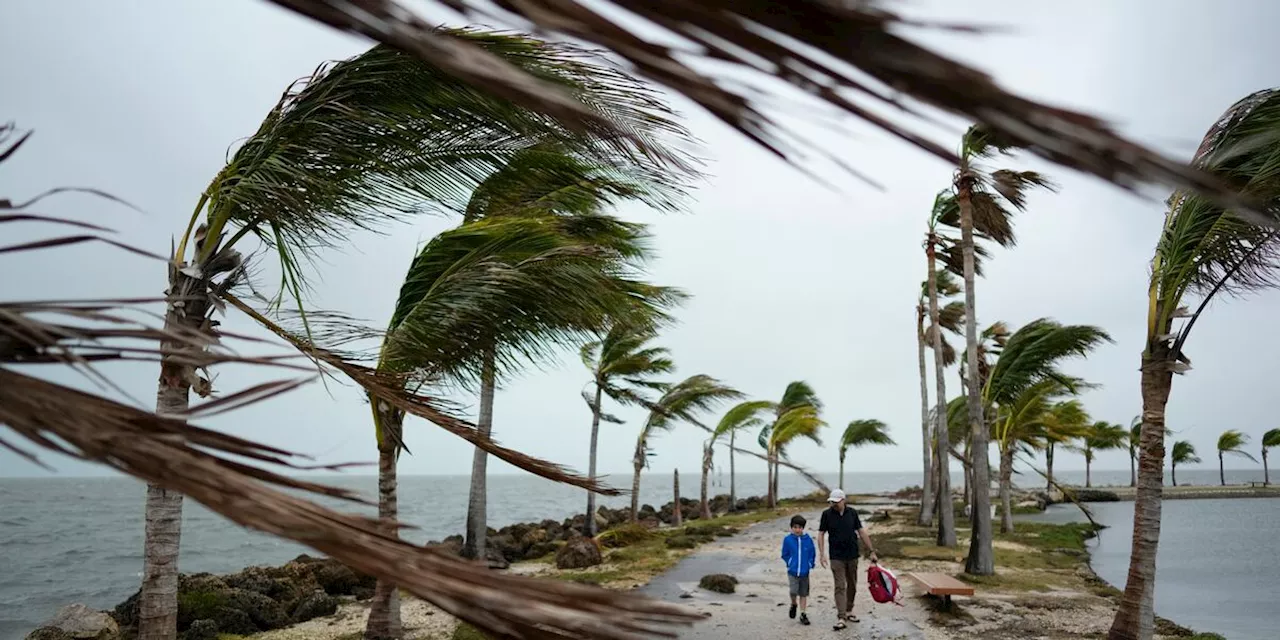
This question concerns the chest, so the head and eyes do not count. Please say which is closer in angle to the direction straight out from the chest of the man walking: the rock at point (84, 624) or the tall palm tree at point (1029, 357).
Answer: the rock

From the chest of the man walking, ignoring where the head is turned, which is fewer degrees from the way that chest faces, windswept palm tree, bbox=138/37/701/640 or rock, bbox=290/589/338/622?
the windswept palm tree

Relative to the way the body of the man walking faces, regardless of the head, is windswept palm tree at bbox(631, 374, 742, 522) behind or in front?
behind

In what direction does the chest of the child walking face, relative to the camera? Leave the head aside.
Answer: toward the camera

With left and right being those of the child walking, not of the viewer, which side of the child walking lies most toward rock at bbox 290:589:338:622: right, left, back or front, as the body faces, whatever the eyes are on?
right

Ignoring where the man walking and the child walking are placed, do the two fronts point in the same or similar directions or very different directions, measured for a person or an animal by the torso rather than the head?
same or similar directions

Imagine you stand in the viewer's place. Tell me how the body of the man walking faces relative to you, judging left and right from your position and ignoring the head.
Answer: facing the viewer

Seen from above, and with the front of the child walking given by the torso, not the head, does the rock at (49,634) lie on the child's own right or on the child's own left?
on the child's own right

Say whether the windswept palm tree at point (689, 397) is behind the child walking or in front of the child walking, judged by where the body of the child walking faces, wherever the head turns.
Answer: behind

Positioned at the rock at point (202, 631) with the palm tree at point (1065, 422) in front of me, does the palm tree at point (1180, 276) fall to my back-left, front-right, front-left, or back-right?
front-right

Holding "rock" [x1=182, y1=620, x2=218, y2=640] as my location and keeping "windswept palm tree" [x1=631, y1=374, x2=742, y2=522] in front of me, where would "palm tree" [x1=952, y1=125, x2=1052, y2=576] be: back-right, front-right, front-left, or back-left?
front-right

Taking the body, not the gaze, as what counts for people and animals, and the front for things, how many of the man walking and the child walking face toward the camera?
2

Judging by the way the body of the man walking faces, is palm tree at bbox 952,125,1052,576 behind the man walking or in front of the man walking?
behind
